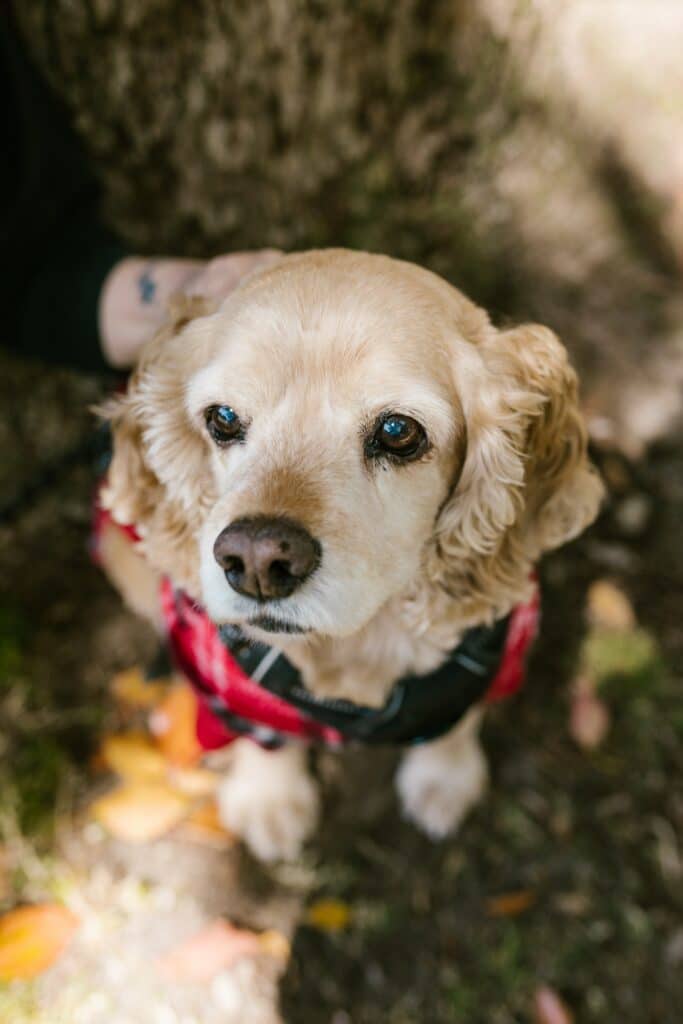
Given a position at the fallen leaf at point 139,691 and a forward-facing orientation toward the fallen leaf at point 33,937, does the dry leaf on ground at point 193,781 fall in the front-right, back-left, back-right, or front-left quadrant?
front-left

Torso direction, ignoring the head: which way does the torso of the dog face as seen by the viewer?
toward the camera

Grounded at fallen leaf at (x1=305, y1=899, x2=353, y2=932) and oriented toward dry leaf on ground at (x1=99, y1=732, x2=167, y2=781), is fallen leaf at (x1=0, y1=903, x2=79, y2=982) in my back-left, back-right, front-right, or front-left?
front-left

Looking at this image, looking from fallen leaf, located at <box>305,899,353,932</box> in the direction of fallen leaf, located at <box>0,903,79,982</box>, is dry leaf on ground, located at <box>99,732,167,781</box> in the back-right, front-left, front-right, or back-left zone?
front-right

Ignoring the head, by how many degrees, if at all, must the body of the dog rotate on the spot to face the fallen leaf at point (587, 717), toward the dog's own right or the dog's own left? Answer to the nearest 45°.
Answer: approximately 135° to the dog's own left

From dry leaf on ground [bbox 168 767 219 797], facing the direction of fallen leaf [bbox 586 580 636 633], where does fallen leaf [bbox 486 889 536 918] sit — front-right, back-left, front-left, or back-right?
front-right

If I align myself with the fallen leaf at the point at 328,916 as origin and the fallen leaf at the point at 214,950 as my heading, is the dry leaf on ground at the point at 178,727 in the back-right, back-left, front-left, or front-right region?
front-right

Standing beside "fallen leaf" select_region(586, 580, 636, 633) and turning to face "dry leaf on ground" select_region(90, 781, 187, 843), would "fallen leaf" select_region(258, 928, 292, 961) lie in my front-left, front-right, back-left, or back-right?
front-left

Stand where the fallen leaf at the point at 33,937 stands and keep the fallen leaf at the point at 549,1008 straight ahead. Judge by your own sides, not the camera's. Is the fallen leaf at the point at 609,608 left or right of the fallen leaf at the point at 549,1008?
left
